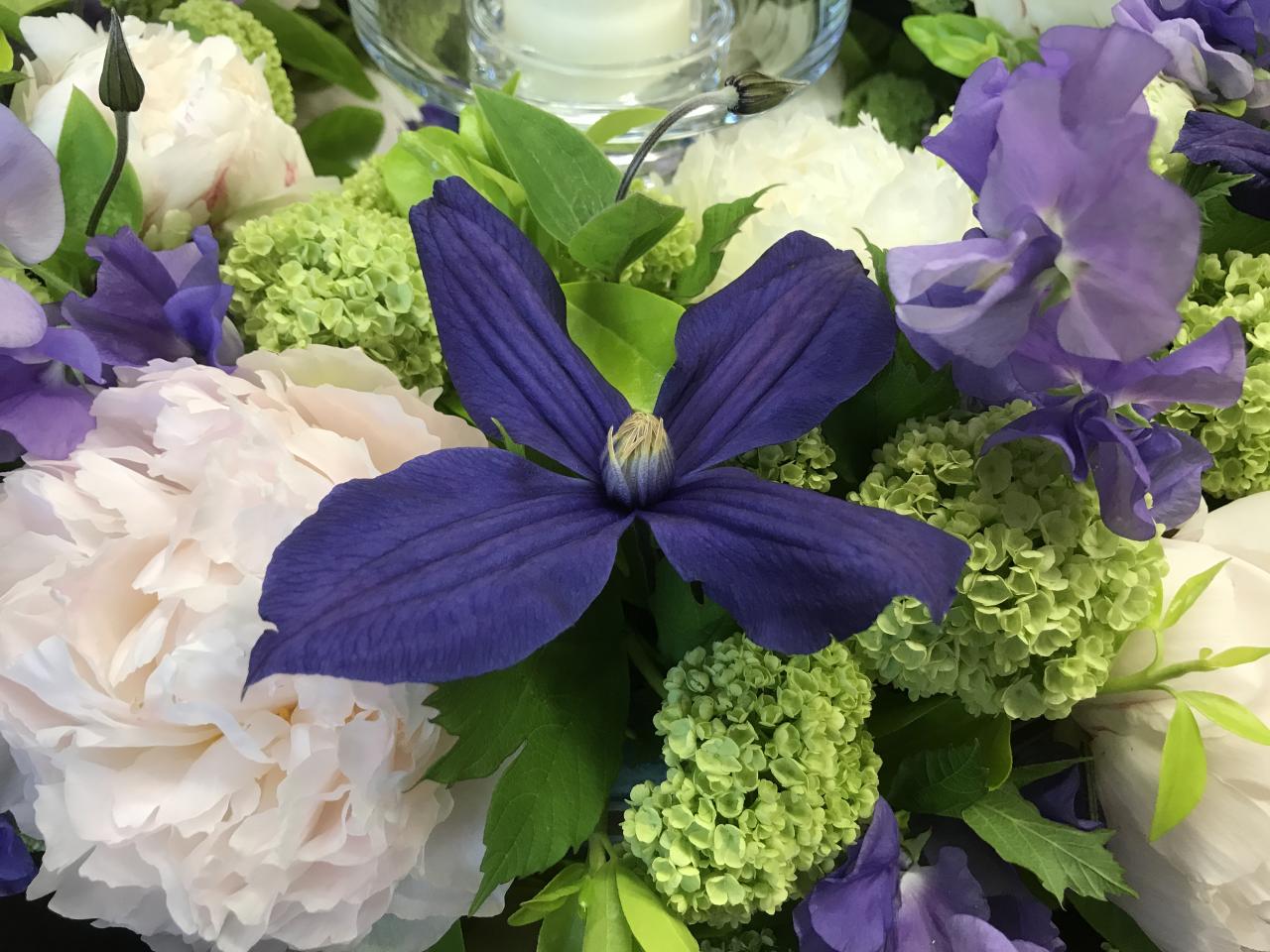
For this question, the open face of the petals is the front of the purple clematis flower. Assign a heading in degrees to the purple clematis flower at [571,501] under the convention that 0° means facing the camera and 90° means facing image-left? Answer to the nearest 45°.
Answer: approximately 0°

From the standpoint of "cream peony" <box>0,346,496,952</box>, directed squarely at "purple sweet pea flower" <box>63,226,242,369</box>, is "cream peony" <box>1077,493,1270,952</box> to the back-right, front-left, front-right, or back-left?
back-right

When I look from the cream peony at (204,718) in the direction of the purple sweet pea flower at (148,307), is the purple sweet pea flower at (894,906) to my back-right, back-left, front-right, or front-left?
back-right
